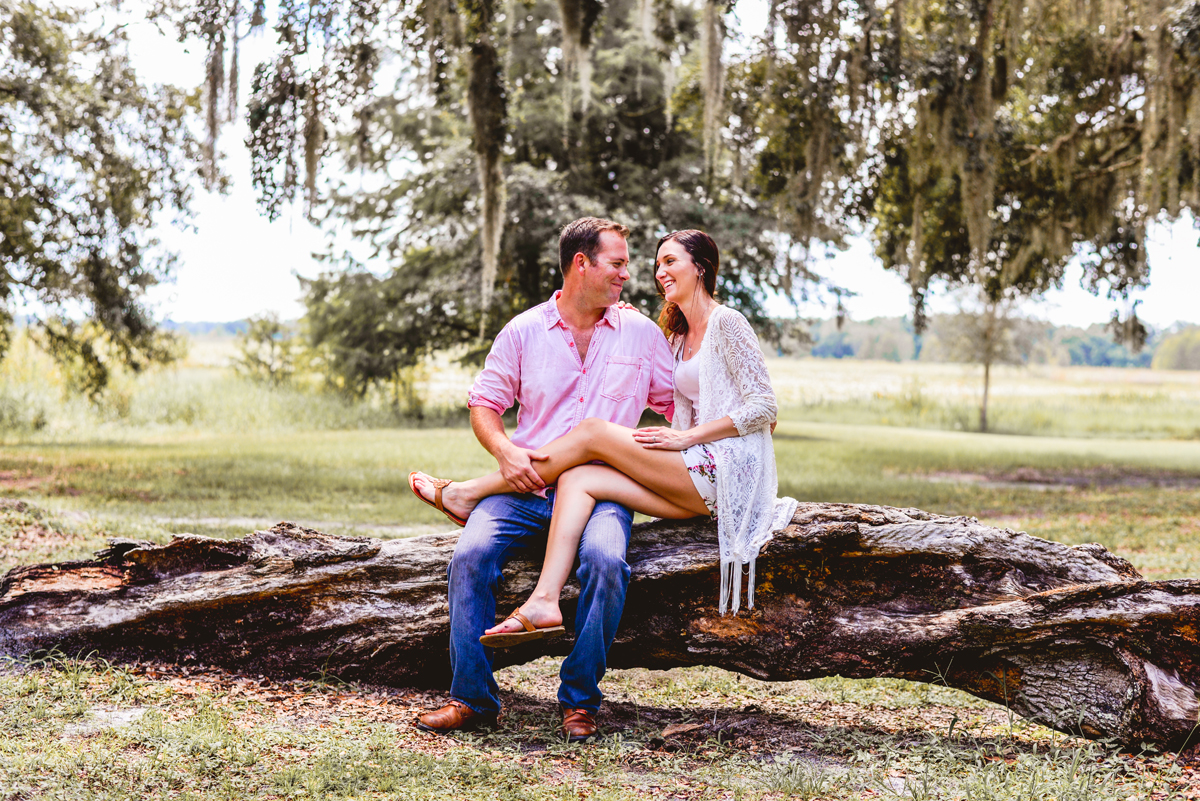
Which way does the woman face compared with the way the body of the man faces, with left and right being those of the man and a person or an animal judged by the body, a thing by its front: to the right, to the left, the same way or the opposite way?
to the right

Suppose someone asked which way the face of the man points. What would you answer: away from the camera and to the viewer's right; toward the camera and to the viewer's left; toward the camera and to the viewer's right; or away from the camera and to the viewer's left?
toward the camera and to the viewer's right

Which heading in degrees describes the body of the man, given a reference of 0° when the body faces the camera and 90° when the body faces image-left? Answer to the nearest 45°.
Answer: approximately 0°

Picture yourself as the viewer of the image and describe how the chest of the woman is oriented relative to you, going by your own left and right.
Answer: facing to the left of the viewer
